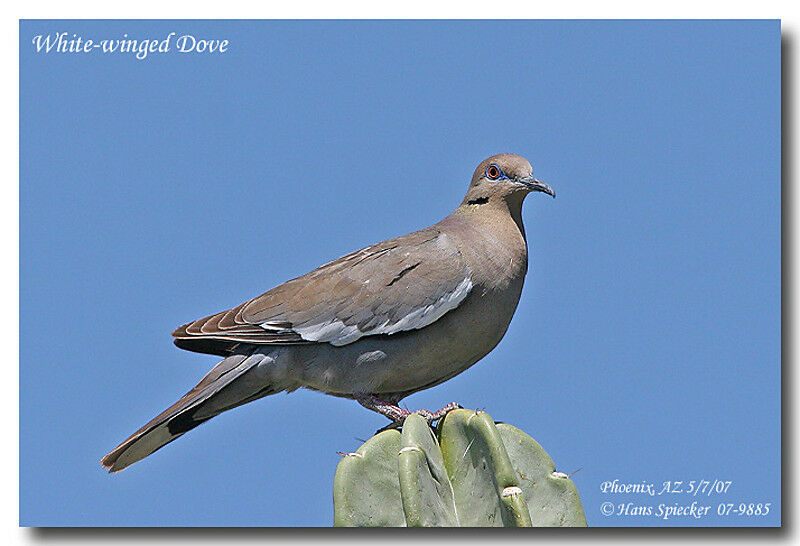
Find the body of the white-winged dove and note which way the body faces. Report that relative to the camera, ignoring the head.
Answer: to the viewer's right
